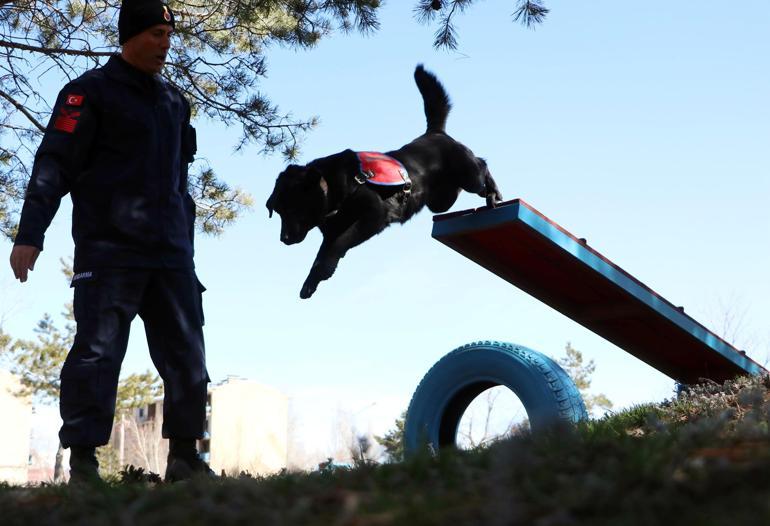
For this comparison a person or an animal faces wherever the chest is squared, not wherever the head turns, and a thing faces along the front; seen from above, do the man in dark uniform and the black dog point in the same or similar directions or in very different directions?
very different directions

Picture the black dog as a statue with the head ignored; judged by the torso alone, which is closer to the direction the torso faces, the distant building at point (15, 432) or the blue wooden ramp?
the distant building

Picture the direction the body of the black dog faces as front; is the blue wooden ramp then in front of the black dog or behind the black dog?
behind

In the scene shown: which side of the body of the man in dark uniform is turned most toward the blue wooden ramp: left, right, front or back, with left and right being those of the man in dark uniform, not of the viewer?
left

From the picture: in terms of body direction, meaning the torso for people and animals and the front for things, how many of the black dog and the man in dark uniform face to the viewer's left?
1

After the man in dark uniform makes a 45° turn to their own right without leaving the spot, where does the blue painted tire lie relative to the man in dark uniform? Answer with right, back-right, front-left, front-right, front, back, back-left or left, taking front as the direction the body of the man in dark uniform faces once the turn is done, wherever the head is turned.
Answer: back-left

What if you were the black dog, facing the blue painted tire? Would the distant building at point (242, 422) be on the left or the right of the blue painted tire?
left

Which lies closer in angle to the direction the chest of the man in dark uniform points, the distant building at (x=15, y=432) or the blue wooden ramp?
the blue wooden ramp

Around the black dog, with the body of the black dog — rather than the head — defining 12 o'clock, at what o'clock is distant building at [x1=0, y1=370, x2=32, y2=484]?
The distant building is roughly at 2 o'clock from the black dog.

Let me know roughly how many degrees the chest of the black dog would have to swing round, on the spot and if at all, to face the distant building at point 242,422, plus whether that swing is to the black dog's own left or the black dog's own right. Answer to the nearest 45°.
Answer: approximately 90° to the black dog's own right

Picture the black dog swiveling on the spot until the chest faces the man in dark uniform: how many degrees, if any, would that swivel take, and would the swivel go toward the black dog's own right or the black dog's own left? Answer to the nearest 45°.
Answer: approximately 45° to the black dog's own left

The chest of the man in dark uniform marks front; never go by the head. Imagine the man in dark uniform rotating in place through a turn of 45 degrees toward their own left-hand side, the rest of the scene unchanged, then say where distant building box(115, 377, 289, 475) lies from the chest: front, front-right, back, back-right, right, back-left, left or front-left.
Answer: left

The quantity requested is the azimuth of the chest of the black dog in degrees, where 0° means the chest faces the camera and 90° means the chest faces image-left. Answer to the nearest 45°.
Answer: approximately 90°

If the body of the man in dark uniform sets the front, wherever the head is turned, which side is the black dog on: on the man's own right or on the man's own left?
on the man's own left
